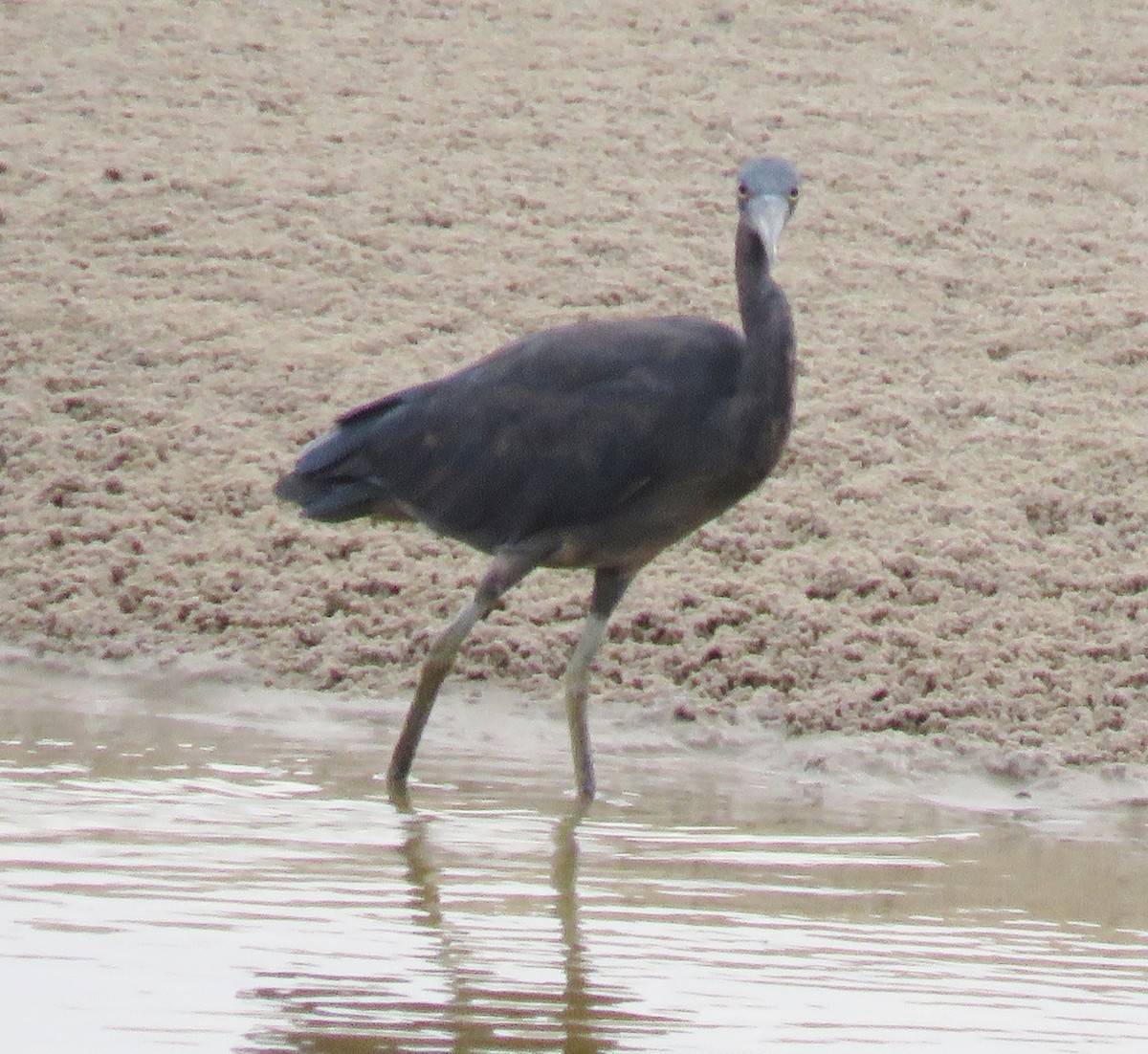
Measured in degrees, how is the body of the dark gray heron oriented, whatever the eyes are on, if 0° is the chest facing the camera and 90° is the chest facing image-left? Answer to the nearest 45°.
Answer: approximately 270°
